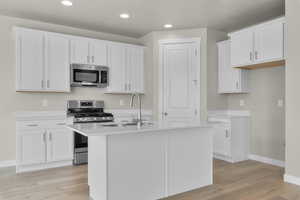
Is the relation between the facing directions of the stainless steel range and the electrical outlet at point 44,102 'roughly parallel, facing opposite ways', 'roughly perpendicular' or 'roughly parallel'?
roughly parallel

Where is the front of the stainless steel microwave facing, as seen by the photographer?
facing the viewer

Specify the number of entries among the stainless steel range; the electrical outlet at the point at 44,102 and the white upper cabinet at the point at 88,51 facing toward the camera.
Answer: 3

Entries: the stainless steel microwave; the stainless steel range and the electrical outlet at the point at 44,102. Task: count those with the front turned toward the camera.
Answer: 3

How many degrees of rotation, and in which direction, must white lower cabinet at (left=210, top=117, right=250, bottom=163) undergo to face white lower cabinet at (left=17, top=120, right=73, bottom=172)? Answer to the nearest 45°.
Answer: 0° — it already faces it

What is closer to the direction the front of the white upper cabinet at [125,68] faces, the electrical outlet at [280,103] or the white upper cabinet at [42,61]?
the electrical outlet

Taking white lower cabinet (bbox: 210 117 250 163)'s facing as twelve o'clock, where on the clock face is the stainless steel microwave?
The stainless steel microwave is roughly at 1 o'clock from the white lower cabinet.

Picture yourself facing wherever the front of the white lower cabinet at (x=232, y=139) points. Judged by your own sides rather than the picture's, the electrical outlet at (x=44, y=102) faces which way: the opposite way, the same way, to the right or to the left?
to the left

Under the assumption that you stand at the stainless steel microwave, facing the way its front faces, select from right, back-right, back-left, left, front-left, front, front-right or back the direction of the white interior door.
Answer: left

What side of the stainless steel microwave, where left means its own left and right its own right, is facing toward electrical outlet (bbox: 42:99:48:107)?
right

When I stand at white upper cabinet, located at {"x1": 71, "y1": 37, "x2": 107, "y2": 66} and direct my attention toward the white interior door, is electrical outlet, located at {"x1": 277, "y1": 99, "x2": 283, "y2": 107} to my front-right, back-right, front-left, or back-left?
front-right

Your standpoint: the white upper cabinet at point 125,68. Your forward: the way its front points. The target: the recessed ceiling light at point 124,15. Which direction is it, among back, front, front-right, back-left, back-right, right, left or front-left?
front-right

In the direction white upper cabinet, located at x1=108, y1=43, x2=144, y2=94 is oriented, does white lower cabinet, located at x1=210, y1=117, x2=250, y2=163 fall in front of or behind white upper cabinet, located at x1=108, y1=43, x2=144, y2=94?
in front

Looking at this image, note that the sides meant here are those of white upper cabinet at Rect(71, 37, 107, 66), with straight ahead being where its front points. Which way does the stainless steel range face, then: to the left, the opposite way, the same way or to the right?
the same way

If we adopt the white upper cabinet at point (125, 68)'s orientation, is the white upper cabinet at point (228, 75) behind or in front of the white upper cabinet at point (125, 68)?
in front

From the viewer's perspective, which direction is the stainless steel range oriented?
toward the camera
